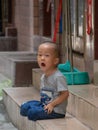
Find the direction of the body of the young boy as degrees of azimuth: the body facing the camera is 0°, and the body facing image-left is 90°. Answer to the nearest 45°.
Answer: approximately 45°

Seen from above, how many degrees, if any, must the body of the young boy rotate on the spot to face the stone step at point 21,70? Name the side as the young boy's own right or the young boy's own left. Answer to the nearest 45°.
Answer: approximately 135° to the young boy's own right
